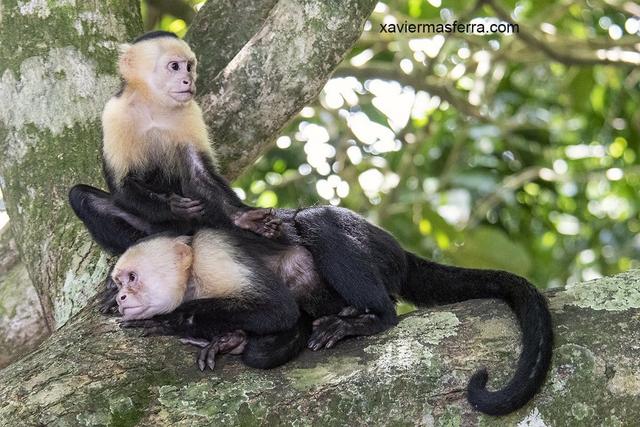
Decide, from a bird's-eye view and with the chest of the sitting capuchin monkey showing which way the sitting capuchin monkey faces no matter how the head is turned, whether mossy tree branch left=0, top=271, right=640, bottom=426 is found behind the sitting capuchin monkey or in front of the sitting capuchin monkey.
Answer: in front

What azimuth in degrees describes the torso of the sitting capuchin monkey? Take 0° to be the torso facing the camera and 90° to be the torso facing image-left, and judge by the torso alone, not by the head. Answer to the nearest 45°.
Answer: approximately 315°
